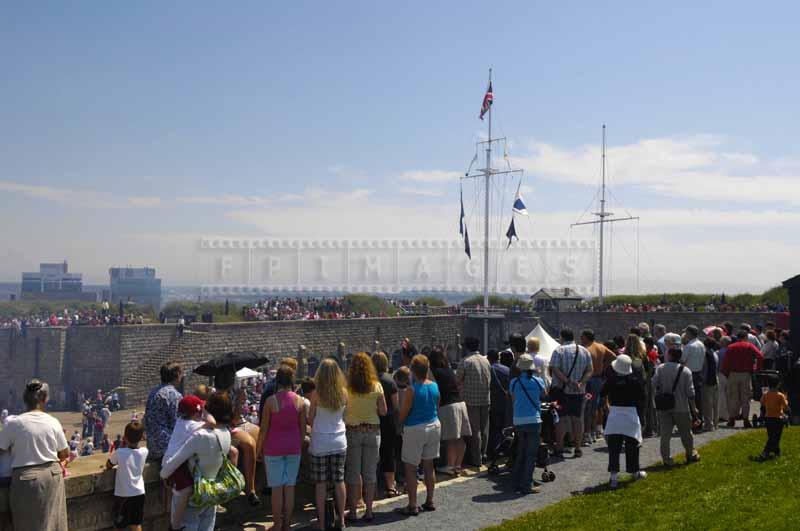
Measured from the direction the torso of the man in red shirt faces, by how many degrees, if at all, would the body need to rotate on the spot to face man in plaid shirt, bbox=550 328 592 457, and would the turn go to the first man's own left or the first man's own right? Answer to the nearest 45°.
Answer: approximately 135° to the first man's own left

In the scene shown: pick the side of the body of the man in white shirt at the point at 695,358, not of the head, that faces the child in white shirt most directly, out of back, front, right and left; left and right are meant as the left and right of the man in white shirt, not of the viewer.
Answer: left

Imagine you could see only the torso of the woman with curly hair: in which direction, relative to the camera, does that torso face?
away from the camera

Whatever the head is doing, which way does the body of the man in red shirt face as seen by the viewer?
away from the camera

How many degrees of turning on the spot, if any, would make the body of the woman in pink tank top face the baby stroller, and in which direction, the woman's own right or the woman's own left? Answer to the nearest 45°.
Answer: approximately 45° to the woman's own right

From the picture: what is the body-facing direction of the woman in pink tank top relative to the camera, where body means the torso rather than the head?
away from the camera

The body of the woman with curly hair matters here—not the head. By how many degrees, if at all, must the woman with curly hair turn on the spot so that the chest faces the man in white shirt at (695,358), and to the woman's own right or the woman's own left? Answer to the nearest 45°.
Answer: approximately 45° to the woman's own right

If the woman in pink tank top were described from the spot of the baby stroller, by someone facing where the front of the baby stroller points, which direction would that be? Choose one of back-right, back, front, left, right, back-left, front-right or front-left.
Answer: left

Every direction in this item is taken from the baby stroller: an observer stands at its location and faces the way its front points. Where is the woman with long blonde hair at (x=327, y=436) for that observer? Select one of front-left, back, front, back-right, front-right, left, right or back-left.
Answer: left

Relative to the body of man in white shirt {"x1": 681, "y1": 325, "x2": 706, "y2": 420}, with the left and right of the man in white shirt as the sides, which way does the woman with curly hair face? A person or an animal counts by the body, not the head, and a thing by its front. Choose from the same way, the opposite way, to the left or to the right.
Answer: the same way

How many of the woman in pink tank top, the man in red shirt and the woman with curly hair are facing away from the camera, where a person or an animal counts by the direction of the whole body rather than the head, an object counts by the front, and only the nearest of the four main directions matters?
3

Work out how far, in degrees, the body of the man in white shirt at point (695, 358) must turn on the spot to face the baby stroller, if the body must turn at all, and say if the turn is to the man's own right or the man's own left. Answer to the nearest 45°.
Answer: approximately 90° to the man's own left

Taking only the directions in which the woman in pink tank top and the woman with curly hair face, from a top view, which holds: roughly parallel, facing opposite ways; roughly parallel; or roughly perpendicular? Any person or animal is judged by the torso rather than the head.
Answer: roughly parallel
